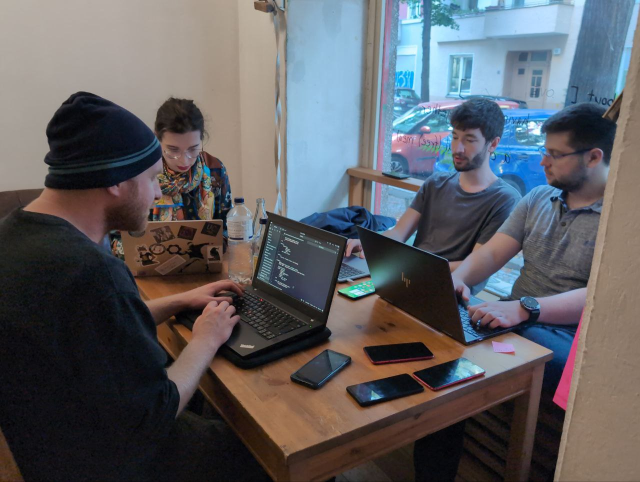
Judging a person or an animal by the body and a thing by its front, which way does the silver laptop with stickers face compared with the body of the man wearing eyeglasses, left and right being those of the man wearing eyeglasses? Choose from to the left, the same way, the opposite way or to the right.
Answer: to the right

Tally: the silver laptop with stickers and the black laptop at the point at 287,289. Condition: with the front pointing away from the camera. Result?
1

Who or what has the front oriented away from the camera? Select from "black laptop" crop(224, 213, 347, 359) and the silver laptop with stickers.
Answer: the silver laptop with stickers

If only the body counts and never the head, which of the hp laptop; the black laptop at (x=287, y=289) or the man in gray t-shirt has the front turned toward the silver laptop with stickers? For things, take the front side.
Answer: the man in gray t-shirt

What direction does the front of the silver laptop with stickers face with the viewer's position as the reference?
facing away from the viewer

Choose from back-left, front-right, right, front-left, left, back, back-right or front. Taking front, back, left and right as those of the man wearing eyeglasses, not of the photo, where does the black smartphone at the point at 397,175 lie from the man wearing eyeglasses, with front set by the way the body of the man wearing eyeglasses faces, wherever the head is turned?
right

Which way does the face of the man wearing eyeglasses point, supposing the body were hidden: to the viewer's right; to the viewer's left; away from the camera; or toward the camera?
to the viewer's left

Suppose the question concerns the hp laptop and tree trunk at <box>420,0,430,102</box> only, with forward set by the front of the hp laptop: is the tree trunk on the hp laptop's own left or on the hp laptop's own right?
on the hp laptop's own left

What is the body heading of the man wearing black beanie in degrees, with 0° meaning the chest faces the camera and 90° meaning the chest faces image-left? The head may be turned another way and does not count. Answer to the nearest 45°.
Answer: approximately 225°

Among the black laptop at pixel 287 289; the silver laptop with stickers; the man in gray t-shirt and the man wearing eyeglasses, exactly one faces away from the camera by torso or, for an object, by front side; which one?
the silver laptop with stickers
